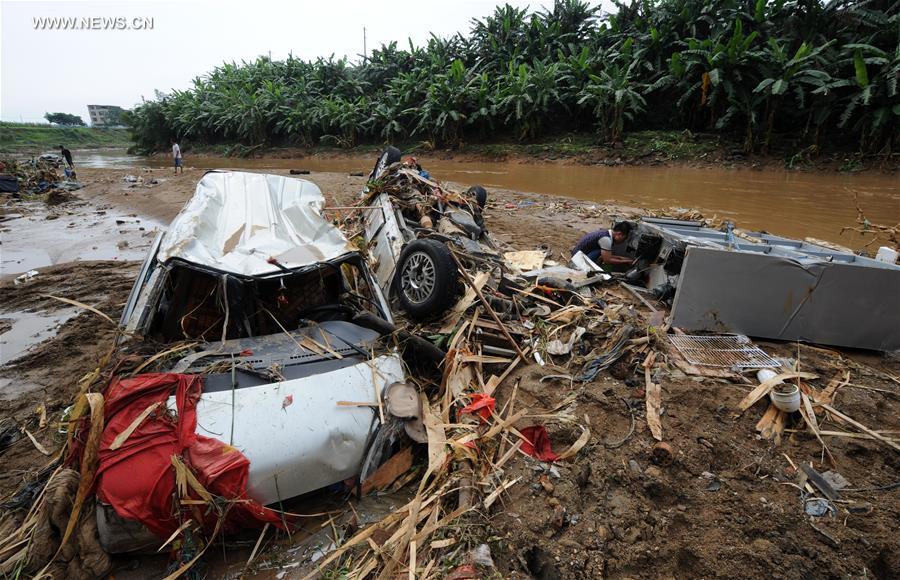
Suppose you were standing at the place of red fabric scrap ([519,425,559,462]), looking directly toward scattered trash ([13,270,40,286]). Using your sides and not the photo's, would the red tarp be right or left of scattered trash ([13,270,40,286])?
left

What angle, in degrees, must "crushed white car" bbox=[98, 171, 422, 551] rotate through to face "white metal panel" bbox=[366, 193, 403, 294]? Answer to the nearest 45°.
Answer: approximately 135° to its left

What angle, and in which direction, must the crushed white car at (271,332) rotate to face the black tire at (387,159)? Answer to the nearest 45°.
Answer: approximately 135° to its left

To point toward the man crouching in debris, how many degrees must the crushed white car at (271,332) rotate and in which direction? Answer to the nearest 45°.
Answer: approximately 90° to its left

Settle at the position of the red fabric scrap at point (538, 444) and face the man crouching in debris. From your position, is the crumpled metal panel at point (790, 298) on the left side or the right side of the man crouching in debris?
right

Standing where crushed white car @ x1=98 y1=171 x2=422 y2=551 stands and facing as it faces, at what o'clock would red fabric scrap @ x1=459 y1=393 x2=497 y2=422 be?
The red fabric scrap is roughly at 10 o'clock from the crushed white car.

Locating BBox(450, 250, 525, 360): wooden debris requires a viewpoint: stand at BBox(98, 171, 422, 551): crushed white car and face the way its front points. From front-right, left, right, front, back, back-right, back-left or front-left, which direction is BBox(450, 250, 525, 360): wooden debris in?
left

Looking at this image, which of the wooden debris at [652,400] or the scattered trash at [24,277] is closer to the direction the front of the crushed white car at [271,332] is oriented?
the wooden debris

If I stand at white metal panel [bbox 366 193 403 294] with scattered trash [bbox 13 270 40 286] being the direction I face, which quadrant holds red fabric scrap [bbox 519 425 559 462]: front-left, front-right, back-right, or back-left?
back-left

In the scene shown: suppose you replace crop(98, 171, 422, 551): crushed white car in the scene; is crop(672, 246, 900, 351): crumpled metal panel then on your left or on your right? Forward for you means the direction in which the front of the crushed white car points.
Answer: on your left

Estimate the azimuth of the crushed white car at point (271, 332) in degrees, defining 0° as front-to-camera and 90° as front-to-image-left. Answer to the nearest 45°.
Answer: approximately 0°

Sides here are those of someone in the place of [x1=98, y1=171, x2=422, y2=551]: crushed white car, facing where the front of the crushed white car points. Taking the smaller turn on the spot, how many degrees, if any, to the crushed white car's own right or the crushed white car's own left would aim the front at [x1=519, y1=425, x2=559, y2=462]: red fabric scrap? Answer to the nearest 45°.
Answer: approximately 45° to the crushed white car's own left

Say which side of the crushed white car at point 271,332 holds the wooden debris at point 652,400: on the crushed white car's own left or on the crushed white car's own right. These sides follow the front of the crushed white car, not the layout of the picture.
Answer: on the crushed white car's own left
